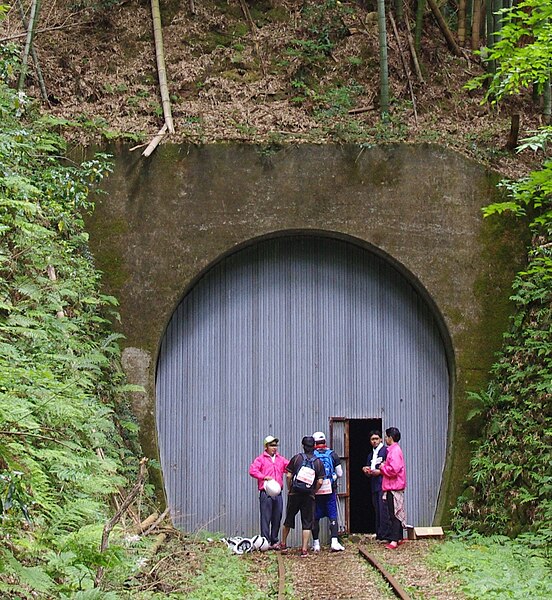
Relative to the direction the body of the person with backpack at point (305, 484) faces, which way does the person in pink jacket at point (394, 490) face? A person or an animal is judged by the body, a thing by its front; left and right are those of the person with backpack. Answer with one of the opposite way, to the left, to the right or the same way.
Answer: to the left

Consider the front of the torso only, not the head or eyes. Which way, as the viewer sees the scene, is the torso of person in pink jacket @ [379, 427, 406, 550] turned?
to the viewer's left

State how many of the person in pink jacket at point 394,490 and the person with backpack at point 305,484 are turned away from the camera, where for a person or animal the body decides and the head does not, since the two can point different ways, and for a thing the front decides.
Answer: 1

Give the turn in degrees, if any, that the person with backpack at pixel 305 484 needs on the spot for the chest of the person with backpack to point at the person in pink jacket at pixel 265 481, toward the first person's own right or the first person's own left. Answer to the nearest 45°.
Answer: approximately 45° to the first person's own left

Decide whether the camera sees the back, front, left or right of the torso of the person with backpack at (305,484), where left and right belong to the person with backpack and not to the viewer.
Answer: back

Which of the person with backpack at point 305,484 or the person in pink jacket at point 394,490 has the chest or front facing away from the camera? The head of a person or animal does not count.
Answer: the person with backpack

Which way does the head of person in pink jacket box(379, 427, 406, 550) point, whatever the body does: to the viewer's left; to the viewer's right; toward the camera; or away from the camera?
to the viewer's left
